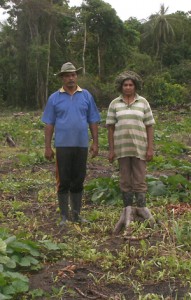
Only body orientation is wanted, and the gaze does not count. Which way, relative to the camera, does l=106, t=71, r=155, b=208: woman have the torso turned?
toward the camera

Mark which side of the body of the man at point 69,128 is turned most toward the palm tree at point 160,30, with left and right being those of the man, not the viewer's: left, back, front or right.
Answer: back

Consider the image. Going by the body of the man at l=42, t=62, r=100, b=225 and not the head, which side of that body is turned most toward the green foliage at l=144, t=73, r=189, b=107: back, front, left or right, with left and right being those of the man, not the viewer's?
back

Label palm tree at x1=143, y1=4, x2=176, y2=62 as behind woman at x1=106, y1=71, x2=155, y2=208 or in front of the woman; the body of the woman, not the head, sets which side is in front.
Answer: behind

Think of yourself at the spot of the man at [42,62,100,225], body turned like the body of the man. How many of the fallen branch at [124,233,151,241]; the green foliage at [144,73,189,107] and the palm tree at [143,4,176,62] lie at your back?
2

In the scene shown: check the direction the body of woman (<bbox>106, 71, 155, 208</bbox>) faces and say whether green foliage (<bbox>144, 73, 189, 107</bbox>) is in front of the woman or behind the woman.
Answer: behind

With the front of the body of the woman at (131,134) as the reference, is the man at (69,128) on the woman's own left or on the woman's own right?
on the woman's own right

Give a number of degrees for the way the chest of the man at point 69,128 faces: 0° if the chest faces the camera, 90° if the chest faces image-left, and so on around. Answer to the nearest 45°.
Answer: approximately 0°

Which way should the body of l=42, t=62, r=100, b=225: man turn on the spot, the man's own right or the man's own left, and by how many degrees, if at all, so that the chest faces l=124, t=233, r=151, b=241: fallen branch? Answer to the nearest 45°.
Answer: approximately 45° to the man's own left

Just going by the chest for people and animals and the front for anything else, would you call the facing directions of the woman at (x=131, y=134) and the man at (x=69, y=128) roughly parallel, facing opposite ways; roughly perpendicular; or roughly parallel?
roughly parallel

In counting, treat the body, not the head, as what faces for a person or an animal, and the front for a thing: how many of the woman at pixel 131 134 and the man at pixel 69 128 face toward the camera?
2

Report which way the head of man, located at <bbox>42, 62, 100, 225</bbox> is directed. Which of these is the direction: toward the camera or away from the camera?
toward the camera
